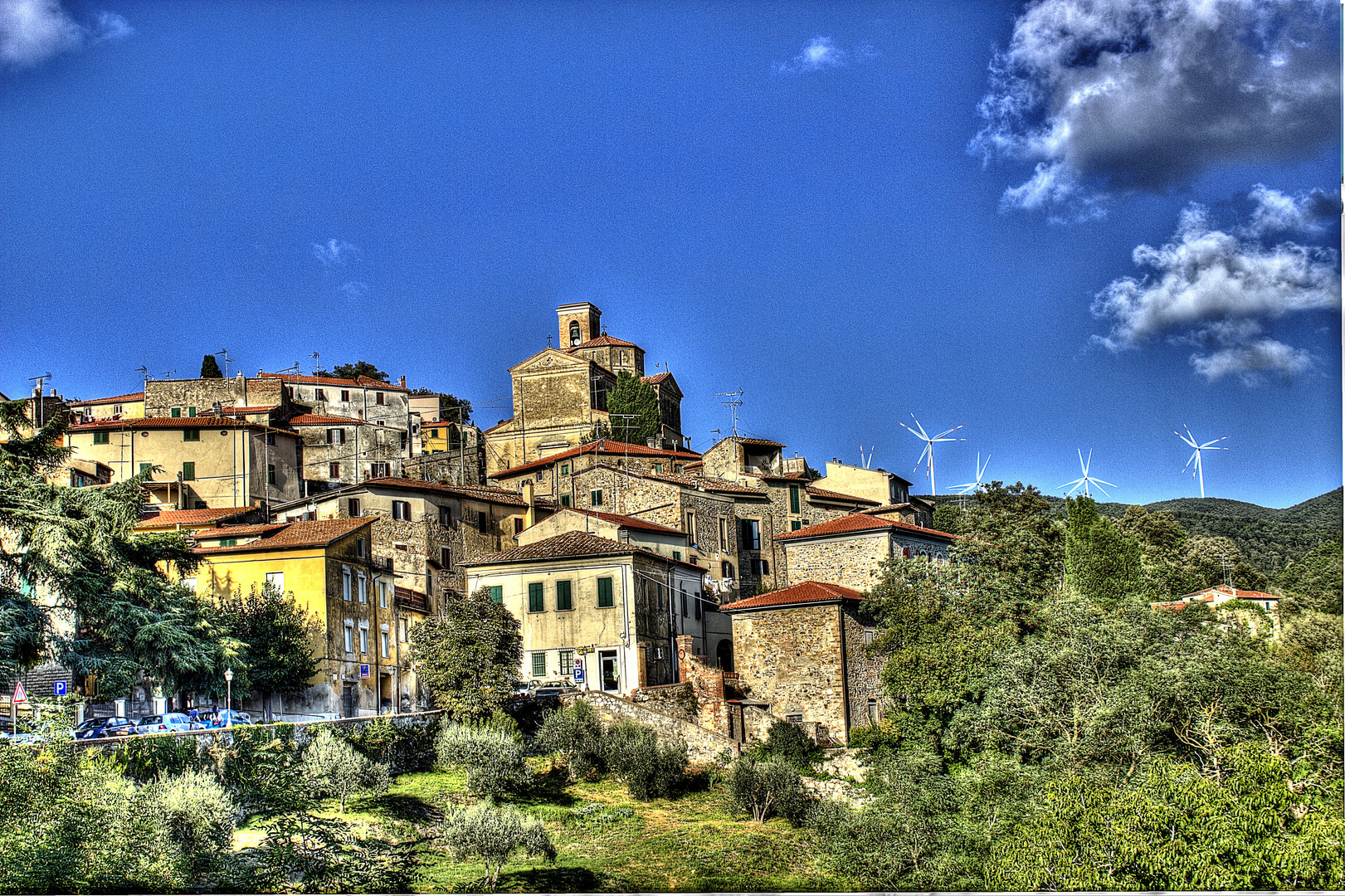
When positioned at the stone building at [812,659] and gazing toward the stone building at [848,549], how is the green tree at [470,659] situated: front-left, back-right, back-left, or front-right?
back-left

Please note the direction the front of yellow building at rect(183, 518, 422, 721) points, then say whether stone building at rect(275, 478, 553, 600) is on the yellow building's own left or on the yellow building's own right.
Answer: on the yellow building's own left

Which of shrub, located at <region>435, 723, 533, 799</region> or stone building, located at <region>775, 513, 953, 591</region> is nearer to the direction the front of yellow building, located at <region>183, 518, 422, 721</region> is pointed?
the shrub

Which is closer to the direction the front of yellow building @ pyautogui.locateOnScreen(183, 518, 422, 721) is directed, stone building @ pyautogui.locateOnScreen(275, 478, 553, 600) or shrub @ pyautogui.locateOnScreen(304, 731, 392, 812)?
the shrub

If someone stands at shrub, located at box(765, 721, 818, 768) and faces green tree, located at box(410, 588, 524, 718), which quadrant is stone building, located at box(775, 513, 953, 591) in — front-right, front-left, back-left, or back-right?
back-right

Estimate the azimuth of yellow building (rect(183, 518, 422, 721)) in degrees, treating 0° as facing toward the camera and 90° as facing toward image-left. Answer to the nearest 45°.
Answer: approximately 315°

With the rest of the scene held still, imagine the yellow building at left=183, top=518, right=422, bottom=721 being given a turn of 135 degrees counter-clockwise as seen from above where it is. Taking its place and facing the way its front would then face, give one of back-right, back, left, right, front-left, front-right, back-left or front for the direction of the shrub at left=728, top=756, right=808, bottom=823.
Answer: back-right

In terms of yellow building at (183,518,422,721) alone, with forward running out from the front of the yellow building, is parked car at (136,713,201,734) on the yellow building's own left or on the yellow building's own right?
on the yellow building's own right

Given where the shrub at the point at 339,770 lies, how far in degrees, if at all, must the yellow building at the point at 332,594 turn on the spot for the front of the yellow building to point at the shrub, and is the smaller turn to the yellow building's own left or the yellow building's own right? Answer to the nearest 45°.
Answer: approximately 45° to the yellow building's own right

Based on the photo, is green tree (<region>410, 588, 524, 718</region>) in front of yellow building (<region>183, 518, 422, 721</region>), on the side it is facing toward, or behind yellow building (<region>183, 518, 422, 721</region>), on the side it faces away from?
in front

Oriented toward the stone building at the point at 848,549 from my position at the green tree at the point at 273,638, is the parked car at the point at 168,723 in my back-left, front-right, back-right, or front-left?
back-right

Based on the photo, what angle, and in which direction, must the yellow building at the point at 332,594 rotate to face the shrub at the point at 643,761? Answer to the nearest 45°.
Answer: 0° — it already faces it

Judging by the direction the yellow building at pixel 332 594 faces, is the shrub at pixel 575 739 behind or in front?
in front
